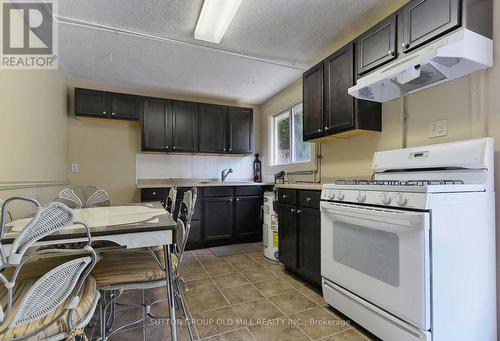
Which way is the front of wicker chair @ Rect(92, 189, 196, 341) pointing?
to the viewer's left

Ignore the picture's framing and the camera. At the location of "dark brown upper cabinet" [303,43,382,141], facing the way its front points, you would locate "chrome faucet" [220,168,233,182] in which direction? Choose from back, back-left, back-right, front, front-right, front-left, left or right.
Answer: right

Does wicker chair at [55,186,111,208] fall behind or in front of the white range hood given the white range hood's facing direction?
in front

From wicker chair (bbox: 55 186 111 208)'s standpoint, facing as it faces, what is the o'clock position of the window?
The window is roughly at 9 o'clock from the wicker chair.

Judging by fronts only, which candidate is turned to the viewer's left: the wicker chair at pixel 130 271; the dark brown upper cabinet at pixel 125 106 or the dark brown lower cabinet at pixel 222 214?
the wicker chair

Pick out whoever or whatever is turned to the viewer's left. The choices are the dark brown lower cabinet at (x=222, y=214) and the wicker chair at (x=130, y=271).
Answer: the wicker chair

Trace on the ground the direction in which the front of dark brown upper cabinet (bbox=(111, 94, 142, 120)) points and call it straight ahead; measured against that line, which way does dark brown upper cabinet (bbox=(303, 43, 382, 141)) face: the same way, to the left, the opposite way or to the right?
to the right

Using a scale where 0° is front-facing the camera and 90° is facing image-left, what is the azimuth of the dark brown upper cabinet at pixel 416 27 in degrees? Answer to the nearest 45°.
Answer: approximately 45°
